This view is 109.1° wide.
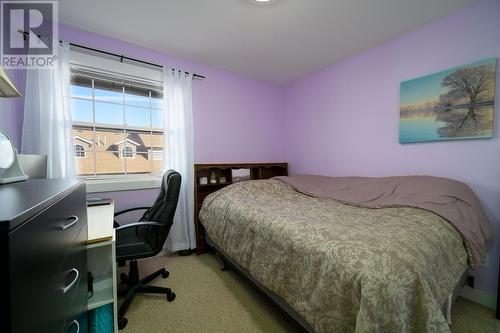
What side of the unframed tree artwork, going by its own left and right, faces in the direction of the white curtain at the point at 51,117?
front

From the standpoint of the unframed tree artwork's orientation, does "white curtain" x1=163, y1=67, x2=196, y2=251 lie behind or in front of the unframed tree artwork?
in front

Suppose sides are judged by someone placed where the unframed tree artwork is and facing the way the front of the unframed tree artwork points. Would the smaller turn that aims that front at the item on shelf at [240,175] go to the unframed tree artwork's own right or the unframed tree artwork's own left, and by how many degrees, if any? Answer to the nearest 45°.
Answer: approximately 45° to the unframed tree artwork's own right

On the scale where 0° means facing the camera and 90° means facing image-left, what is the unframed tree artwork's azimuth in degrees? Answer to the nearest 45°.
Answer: approximately 45°

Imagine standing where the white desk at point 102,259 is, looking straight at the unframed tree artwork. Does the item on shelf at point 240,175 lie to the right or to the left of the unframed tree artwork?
left

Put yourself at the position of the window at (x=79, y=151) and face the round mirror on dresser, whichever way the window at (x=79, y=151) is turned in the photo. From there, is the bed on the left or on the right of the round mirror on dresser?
left

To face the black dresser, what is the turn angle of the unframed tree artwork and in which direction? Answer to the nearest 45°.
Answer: approximately 45° to its left
